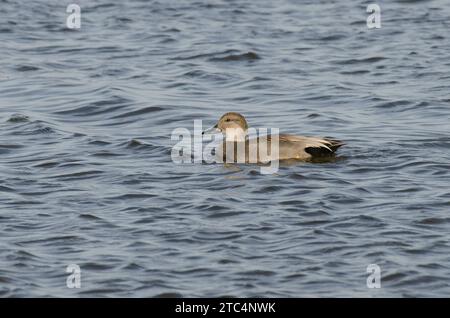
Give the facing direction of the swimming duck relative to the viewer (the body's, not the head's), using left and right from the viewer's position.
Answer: facing to the left of the viewer
